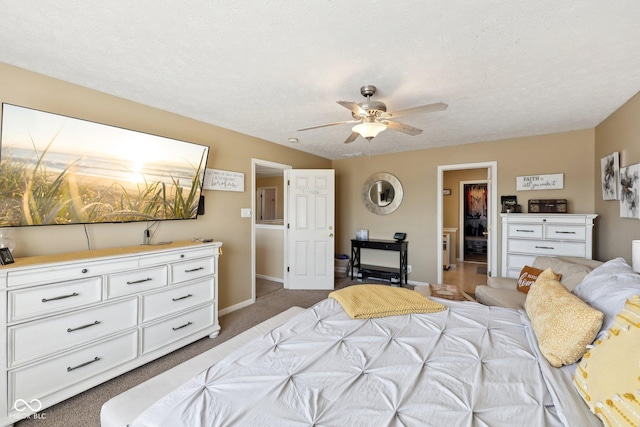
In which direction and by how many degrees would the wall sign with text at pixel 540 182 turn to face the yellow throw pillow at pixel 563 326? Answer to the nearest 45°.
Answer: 0° — it already faces it

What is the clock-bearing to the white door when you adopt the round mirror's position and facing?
The white door is roughly at 2 o'clock from the round mirror.

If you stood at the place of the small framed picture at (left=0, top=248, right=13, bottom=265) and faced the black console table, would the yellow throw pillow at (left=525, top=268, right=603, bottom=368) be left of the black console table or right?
right

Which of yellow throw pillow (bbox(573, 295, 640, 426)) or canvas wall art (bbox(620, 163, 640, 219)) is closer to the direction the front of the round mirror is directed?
the yellow throw pillow

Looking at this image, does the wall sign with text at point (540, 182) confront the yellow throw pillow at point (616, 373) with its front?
yes

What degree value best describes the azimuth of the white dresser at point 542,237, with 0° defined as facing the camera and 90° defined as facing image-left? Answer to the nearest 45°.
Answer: approximately 0°

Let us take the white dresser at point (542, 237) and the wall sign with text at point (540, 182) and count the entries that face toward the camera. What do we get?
2

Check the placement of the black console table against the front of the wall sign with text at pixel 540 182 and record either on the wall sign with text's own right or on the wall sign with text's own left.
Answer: on the wall sign with text's own right

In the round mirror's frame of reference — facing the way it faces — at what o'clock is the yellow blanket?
The yellow blanket is roughly at 12 o'clock from the round mirror.

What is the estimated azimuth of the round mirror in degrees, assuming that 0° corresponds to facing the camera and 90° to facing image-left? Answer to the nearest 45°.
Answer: approximately 0°
